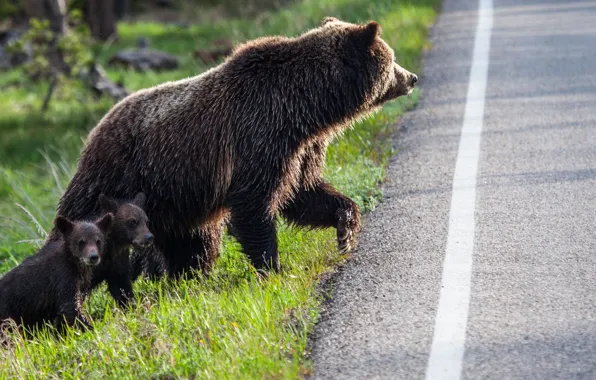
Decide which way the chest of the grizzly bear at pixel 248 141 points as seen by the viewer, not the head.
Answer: to the viewer's right

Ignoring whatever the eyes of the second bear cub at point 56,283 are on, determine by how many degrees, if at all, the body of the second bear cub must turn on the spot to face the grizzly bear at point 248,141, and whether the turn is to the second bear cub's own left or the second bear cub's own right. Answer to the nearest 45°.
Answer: approximately 45° to the second bear cub's own left

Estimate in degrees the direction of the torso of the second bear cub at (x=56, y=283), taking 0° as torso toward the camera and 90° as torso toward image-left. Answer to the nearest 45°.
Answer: approximately 315°

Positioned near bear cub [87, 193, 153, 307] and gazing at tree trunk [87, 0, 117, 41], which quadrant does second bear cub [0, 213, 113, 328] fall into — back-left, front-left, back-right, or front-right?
back-left

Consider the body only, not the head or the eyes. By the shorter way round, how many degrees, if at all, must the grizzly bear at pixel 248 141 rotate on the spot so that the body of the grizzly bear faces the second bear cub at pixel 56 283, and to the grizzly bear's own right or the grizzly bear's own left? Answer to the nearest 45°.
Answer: approximately 135° to the grizzly bear's own right

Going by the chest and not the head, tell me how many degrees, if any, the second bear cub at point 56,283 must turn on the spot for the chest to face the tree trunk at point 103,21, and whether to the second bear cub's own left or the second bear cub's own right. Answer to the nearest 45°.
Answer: approximately 135° to the second bear cub's own left
